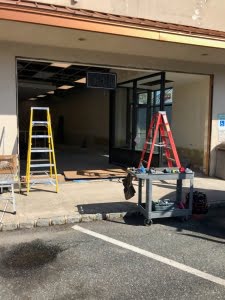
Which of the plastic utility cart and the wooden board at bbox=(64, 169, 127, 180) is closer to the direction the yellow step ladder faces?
the plastic utility cart

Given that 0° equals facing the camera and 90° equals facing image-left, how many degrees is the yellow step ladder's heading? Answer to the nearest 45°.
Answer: approximately 0°

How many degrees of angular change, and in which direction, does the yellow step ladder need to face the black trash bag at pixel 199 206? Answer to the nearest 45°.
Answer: approximately 45° to its left

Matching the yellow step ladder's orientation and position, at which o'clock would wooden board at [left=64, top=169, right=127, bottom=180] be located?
The wooden board is roughly at 8 o'clock from the yellow step ladder.

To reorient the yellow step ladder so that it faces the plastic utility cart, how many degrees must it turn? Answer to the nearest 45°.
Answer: approximately 45° to its left
